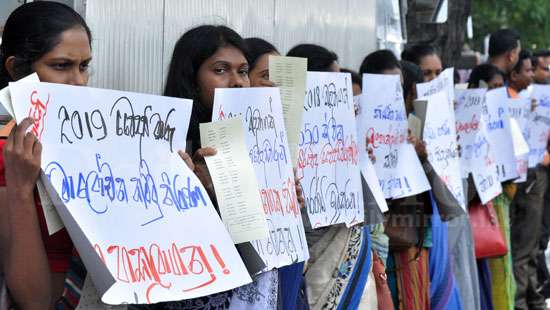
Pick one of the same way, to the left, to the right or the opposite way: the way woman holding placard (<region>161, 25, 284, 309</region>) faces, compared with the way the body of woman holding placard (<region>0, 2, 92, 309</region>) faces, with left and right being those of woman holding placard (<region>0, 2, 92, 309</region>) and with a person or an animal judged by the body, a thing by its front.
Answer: the same way

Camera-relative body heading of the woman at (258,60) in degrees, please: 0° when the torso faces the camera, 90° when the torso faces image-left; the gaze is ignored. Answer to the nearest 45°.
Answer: approximately 315°

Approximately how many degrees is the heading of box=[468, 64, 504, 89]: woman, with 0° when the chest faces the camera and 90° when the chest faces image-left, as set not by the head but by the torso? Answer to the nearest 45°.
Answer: approximately 315°

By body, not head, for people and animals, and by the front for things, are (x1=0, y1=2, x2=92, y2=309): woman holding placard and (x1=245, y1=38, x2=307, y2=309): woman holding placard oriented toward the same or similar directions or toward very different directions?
same or similar directions

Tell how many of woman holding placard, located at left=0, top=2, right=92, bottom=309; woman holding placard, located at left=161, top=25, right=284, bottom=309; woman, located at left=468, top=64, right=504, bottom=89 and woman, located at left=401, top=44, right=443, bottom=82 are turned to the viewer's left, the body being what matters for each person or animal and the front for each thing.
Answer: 0

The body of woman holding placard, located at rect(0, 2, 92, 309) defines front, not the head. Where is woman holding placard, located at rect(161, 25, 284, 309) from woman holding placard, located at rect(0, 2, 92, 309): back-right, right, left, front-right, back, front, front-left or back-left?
left

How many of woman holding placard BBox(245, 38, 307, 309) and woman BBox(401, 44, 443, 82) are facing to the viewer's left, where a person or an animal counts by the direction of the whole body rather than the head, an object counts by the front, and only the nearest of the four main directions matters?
0

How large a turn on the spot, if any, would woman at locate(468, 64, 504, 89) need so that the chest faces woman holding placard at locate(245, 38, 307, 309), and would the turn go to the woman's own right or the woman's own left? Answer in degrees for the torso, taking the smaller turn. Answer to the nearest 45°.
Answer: approximately 45° to the woman's own right

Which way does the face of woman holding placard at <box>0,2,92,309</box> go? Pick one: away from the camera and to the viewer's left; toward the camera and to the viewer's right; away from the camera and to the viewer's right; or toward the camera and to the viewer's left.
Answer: toward the camera and to the viewer's right

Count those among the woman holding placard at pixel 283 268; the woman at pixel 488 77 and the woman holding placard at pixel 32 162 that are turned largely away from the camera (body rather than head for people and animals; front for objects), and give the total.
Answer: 0

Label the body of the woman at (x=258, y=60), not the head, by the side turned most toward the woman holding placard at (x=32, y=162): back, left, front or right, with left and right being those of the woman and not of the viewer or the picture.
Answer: right

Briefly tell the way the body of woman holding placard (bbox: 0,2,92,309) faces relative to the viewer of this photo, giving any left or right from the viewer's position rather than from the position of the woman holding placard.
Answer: facing the viewer and to the right of the viewer

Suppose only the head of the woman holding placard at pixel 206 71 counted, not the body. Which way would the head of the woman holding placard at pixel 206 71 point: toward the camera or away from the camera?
toward the camera
